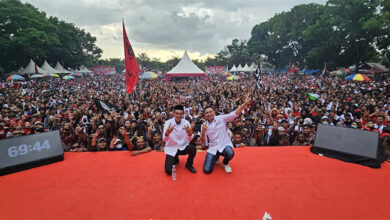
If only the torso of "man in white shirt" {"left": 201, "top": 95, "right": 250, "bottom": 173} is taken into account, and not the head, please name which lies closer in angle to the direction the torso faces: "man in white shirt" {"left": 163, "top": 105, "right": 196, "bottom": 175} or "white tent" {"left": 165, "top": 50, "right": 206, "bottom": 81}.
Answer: the man in white shirt

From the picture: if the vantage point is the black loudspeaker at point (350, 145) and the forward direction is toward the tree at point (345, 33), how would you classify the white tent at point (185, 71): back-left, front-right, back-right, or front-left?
front-left

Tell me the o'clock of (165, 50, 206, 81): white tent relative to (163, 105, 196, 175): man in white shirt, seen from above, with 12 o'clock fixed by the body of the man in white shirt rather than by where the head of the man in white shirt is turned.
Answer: The white tent is roughly at 6 o'clock from the man in white shirt.

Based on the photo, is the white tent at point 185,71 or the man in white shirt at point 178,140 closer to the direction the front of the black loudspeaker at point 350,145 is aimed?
the man in white shirt

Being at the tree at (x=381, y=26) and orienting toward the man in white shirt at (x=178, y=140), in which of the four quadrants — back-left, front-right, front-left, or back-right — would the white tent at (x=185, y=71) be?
front-right

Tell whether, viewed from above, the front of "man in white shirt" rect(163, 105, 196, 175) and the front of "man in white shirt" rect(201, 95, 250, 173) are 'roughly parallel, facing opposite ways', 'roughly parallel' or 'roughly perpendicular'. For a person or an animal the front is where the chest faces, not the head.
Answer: roughly parallel

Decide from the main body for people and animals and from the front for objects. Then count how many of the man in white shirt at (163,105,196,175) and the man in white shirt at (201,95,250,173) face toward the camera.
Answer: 2

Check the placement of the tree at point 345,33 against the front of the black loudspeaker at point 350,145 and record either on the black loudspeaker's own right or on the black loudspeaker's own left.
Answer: on the black loudspeaker's own right

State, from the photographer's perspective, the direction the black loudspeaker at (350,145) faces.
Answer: facing the viewer and to the left of the viewer

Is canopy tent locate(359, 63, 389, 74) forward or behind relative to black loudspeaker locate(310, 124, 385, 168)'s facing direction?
behind

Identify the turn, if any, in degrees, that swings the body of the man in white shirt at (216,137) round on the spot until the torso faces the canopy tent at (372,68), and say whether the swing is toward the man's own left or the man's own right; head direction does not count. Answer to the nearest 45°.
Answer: approximately 135° to the man's own left

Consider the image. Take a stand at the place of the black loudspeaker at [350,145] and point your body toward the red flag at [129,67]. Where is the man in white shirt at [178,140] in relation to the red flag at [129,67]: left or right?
left

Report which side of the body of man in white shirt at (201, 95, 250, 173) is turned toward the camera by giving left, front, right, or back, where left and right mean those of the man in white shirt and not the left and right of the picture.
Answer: front

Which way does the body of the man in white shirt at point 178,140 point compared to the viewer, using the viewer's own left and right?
facing the viewer
